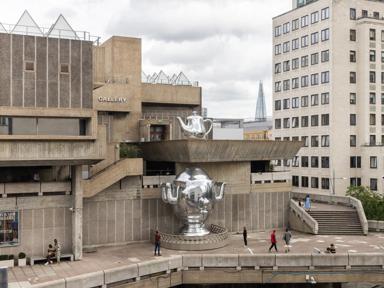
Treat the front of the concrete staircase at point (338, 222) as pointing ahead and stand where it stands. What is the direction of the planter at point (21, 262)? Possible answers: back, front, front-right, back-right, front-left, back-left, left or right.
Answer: front-right

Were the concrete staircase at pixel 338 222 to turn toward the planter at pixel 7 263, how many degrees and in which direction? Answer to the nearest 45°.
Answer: approximately 45° to its right

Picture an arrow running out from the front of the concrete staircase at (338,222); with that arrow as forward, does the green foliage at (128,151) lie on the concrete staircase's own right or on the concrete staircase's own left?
on the concrete staircase's own right

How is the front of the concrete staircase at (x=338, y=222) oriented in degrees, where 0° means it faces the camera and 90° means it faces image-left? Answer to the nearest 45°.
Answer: approximately 0°

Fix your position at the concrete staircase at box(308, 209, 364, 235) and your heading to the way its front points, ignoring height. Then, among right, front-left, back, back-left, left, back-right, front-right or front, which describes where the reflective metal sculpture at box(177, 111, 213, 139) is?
front-right

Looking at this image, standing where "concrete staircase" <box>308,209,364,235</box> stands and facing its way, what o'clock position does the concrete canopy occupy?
The concrete canopy is roughly at 2 o'clock from the concrete staircase.
